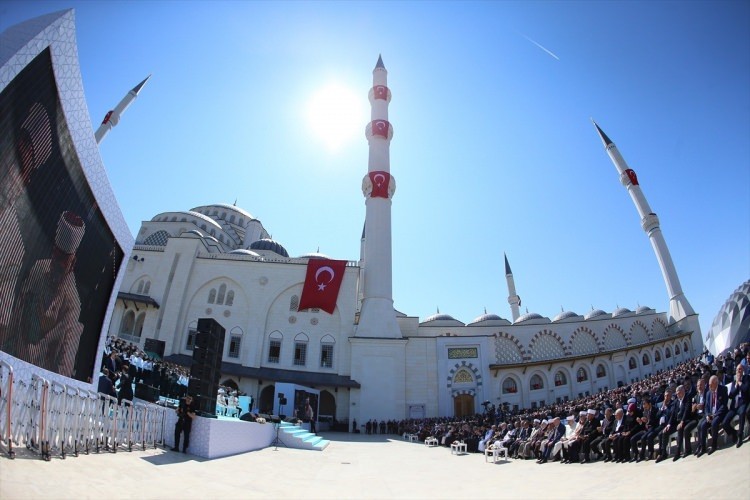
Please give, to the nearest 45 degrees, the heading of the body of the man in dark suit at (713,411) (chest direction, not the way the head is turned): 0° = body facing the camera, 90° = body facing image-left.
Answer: approximately 45°

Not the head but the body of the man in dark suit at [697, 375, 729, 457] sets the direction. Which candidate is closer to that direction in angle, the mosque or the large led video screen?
the large led video screen

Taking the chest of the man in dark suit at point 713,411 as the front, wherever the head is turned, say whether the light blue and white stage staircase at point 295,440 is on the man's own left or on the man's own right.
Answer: on the man's own right

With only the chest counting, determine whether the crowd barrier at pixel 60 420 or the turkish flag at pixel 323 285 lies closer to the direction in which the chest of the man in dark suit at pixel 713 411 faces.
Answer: the crowd barrier

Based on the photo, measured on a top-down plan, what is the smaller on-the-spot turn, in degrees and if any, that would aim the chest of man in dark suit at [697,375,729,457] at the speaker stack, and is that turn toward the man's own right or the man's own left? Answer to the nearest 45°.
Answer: approximately 45° to the man's own right

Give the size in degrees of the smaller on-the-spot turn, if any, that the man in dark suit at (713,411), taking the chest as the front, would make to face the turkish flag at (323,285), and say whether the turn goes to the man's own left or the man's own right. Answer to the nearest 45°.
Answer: approximately 90° to the man's own right
